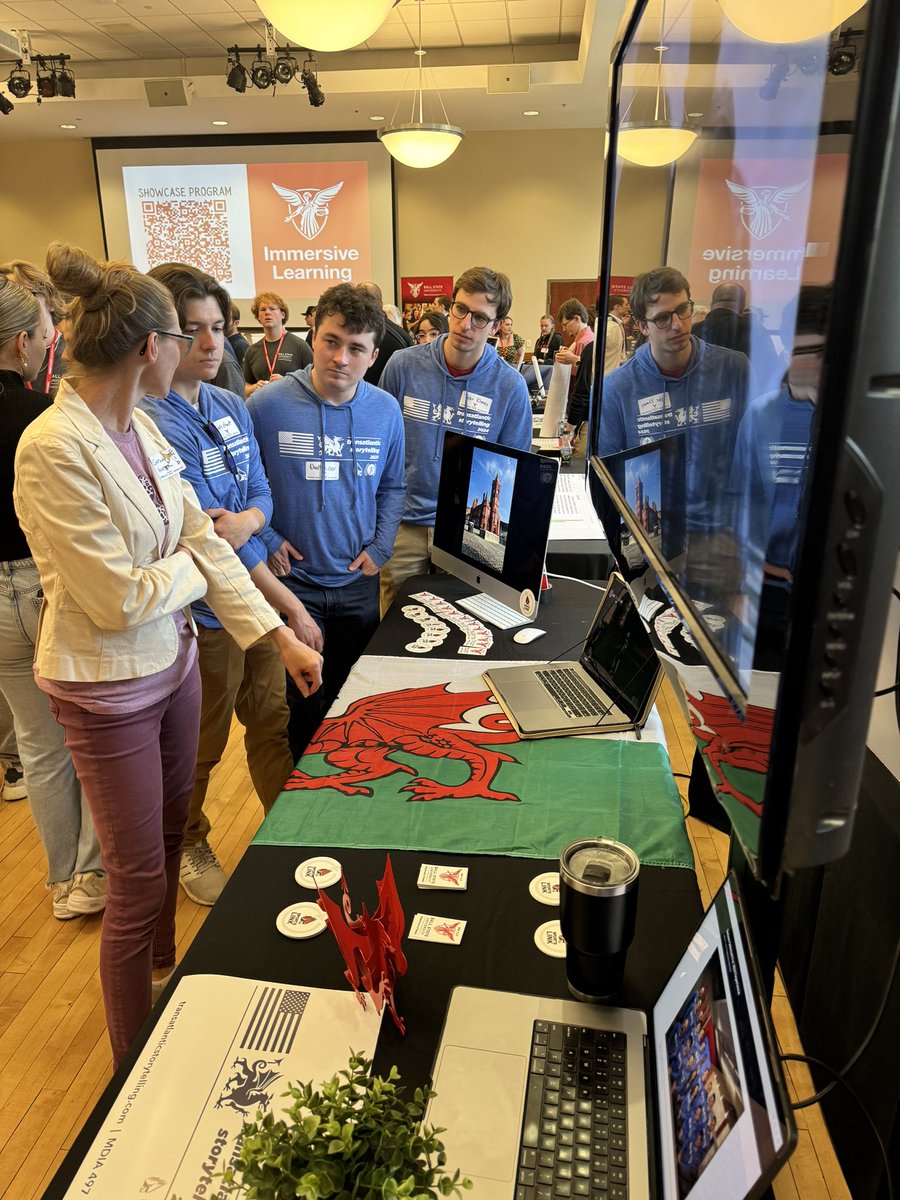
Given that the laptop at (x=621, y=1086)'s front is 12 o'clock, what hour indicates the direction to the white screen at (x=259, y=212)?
The white screen is roughly at 2 o'clock from the laptop.

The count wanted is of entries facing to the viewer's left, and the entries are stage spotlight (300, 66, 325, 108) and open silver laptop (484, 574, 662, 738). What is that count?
1

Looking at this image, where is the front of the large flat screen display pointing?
to the viewer's left

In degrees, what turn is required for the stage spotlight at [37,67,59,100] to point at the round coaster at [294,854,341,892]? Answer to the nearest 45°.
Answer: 0° — it already faces it

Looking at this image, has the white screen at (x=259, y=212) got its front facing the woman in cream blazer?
yes

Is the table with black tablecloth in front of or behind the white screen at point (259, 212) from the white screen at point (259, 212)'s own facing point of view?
in front

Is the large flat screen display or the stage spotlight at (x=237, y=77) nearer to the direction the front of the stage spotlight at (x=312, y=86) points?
the large flat screen display

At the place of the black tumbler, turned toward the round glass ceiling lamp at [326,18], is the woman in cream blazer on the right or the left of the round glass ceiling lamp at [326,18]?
left

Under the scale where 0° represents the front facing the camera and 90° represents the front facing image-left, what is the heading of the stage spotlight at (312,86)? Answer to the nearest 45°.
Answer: approximately 315°

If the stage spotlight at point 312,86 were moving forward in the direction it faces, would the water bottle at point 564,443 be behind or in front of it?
in front

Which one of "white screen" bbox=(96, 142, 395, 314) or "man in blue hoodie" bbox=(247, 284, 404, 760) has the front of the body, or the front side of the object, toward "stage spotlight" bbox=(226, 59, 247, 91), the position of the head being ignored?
the white screen

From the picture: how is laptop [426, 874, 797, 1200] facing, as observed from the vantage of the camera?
facing to the left of the viewer

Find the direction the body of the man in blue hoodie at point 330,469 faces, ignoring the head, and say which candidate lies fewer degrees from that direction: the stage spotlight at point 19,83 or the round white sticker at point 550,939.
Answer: the round white sticker
